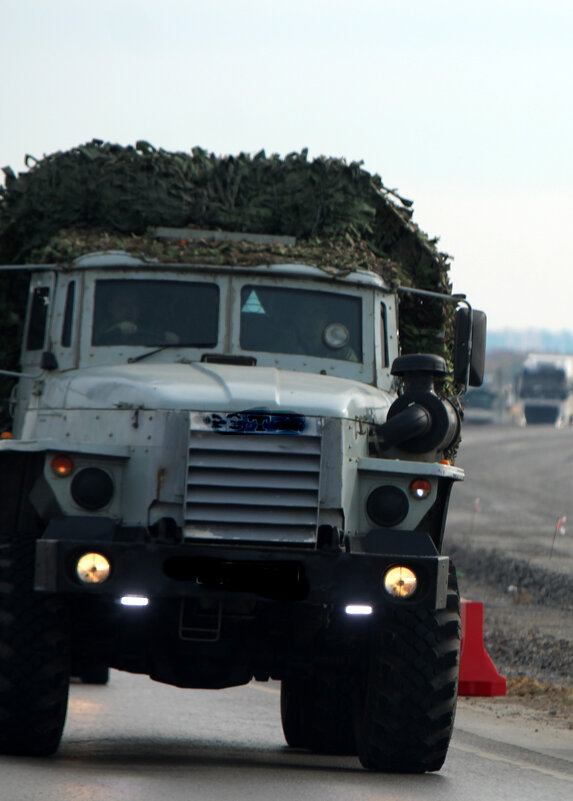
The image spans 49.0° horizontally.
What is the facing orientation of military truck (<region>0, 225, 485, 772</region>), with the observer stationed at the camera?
facing the viewer
